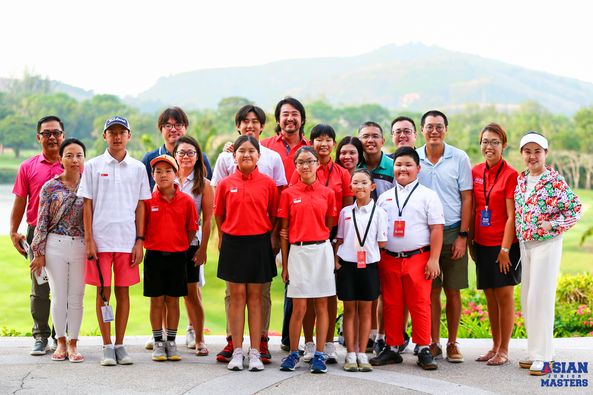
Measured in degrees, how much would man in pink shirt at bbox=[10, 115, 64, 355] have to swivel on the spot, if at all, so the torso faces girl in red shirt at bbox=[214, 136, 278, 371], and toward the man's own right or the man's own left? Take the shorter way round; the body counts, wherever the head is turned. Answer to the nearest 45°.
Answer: approximately 45° to the man's own left

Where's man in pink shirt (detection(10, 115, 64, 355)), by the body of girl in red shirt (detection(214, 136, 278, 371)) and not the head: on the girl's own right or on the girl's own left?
on the girl's own right
